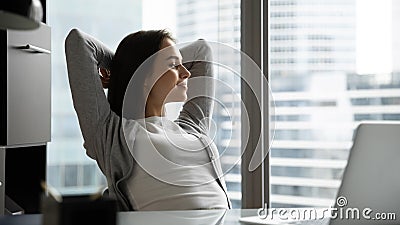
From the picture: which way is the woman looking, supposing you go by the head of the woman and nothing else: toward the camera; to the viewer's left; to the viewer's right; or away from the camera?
to the viewer's right

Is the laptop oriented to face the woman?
yes

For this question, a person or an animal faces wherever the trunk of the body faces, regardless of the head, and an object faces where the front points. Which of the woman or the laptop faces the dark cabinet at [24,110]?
the laptop

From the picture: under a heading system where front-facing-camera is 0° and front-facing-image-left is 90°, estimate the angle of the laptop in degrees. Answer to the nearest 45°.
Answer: approximately 135°

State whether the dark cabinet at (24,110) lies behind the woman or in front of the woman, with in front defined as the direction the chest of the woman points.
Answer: behind

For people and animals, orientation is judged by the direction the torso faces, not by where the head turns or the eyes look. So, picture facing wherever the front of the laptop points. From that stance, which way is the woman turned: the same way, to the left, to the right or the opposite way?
the opposite way

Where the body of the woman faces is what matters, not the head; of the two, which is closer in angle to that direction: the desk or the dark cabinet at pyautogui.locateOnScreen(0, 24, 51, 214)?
the desk

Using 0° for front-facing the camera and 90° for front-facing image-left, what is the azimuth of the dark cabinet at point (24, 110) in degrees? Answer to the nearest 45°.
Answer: approximately 315°

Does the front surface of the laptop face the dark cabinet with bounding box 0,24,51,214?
yes

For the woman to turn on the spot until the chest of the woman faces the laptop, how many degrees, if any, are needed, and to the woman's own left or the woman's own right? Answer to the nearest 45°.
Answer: approximately 45° to the woman's own right
